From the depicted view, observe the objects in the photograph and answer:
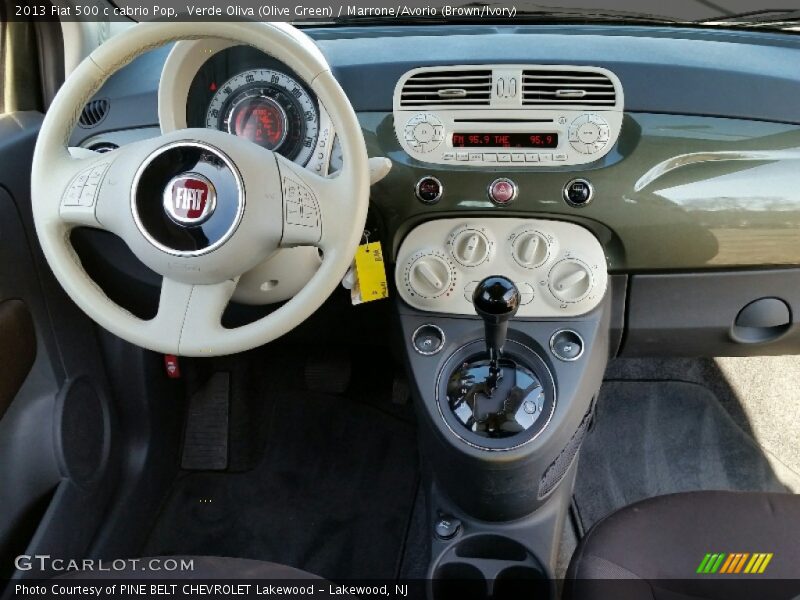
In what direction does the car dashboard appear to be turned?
toward the camera
